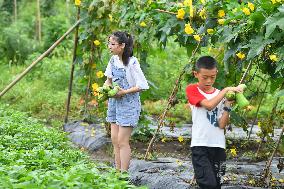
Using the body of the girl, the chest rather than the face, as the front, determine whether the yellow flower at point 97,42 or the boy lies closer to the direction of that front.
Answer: the boy

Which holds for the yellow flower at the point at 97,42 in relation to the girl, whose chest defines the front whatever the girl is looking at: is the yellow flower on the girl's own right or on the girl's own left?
on the girl's own right

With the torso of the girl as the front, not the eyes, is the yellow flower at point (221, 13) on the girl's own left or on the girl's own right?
on the girl's own left

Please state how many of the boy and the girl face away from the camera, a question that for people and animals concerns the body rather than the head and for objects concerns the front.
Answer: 0

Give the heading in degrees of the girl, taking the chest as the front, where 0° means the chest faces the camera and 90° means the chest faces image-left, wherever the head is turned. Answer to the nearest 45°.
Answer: approximately 45°

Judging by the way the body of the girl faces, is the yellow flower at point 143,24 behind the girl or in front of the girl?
behind

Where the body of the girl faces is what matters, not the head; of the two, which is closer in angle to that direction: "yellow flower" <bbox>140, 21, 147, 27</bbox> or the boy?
the boy

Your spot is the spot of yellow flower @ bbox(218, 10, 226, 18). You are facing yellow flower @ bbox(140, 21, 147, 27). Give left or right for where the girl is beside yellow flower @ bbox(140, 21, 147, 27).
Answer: left
